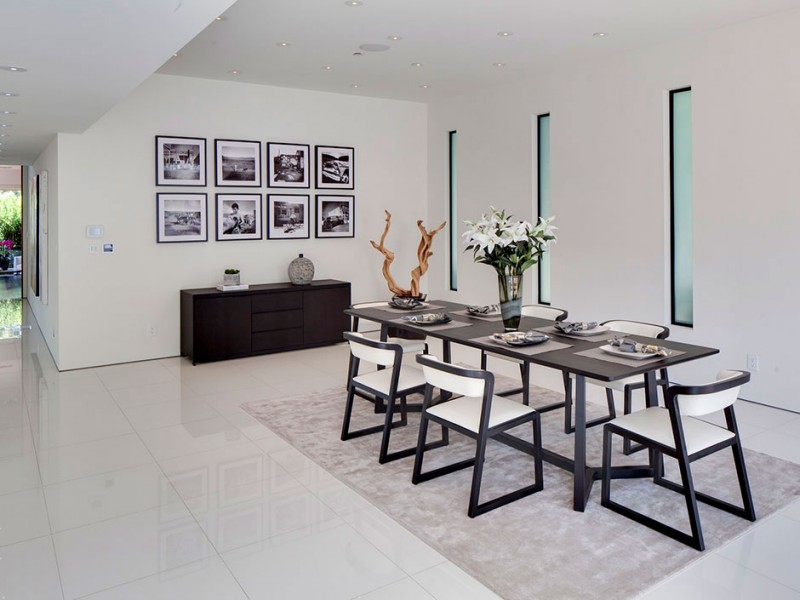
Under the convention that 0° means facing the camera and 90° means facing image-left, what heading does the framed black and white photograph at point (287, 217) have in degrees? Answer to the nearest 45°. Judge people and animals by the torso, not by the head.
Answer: approximately 315°

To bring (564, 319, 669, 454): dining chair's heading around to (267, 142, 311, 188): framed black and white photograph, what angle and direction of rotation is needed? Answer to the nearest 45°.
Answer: approximately 90° to its right
